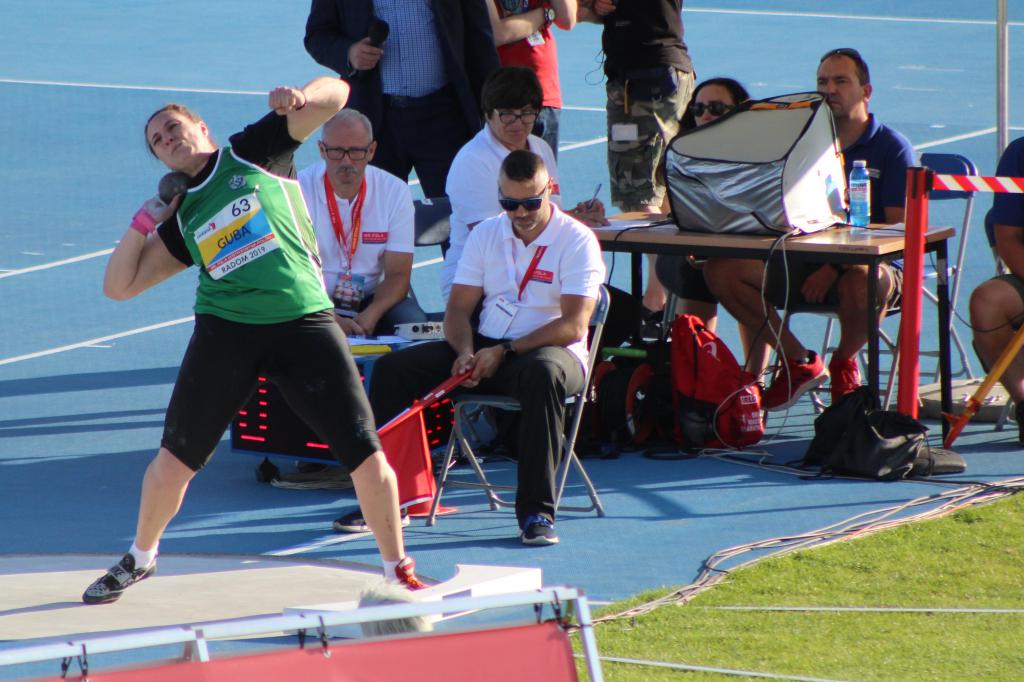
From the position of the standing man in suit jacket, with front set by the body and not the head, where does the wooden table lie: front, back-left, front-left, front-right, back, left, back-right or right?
front-left

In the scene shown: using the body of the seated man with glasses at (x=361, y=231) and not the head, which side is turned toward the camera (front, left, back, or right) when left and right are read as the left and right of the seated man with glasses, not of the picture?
front

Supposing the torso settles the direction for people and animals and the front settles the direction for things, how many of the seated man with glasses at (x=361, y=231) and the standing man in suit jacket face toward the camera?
2

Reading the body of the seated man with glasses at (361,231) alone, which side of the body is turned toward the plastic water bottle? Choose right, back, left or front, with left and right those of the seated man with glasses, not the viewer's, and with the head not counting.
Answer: left

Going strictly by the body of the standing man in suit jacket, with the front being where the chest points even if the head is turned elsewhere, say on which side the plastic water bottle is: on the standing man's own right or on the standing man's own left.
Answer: on the standing man's own left

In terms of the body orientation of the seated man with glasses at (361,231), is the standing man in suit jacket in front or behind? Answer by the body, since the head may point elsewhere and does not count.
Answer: behind

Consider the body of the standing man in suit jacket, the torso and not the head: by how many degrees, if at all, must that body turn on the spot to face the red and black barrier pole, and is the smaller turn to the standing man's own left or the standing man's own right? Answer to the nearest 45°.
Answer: approximately 45° to the standing man's own left

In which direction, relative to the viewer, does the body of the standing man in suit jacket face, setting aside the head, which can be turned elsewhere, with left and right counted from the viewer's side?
facing the viewer

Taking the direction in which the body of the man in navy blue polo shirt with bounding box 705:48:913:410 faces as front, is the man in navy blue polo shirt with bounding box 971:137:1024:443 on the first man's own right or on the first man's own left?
on the first man's own left

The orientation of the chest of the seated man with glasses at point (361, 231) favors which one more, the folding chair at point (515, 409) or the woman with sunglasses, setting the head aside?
the folding chair

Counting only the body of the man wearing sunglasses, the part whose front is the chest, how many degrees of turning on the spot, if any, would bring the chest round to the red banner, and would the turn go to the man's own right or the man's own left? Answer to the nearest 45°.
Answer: approximately 45° to the man's own left

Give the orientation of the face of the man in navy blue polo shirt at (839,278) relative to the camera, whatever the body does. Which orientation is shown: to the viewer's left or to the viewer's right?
to the viewer's left

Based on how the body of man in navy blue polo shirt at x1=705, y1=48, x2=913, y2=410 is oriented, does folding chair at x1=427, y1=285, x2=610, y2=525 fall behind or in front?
in front

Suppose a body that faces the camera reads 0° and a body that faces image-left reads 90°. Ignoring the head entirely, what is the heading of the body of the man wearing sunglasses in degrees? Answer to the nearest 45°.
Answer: approximately 45°

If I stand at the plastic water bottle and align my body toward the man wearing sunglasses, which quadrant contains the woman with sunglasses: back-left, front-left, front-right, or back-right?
front-right

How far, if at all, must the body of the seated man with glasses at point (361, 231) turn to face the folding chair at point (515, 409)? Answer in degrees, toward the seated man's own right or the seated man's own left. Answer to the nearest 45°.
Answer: approximately 45° to the seated man's own left
